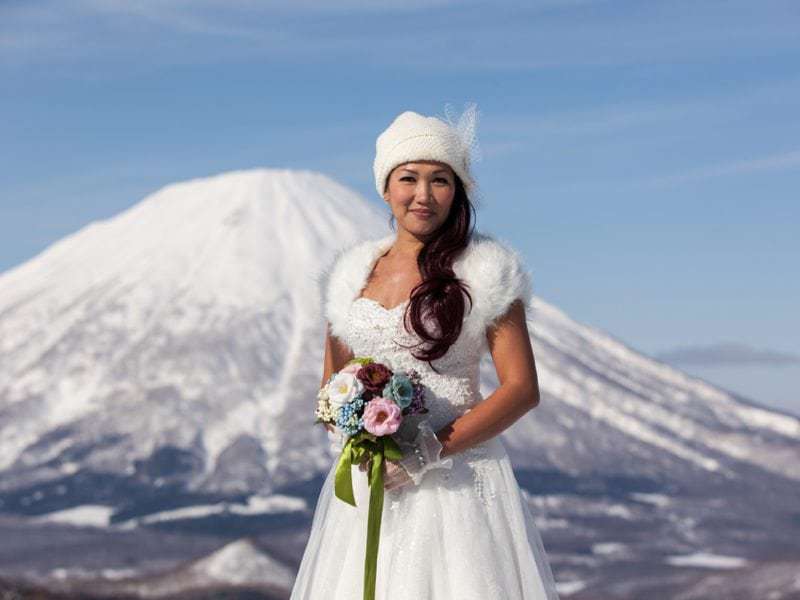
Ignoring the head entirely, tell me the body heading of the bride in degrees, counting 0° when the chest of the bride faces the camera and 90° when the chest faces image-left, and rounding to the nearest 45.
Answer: approximately 45°
